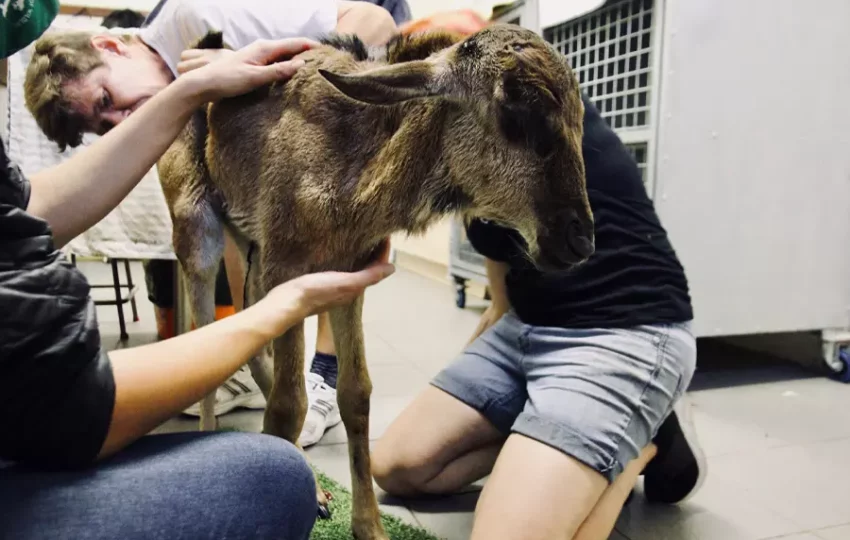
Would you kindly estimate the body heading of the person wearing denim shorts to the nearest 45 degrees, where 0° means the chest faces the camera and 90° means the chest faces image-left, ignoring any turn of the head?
approximately 45°

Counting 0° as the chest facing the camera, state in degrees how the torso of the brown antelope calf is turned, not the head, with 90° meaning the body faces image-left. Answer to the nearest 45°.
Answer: approximately 315°

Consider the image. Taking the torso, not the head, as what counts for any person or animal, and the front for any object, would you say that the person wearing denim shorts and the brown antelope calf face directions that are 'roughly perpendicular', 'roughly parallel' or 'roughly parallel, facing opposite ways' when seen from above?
roughly perpendicular
